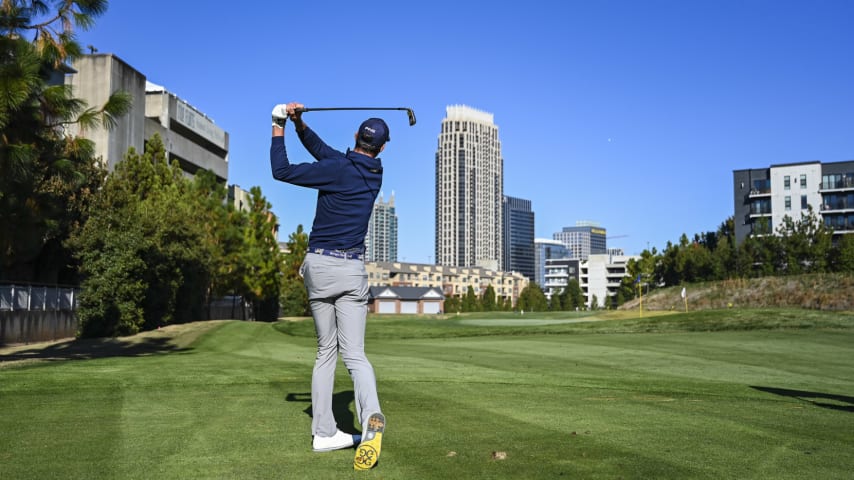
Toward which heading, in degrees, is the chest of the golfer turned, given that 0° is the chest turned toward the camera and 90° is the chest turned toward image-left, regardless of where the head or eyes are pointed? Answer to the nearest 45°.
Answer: approximately 180°

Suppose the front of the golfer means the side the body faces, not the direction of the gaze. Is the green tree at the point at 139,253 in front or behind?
in front

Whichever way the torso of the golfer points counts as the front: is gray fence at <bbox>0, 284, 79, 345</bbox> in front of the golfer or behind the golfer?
in front

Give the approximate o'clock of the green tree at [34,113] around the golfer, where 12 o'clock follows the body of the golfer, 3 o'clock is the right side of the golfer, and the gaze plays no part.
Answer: The green tree is roughly at 11 o'clock from the golfer.
